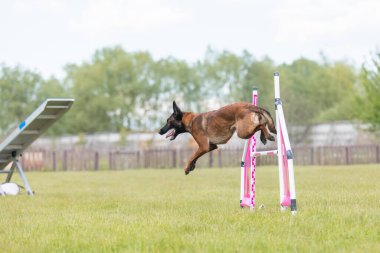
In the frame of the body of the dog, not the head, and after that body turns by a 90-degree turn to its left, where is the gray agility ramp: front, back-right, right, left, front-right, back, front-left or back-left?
back-right

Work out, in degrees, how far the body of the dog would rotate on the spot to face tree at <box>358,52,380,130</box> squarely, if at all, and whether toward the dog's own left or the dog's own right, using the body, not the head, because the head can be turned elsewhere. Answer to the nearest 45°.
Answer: approximately 90° to the dog's own right

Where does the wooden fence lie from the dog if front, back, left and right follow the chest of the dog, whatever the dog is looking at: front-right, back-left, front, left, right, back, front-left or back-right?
right

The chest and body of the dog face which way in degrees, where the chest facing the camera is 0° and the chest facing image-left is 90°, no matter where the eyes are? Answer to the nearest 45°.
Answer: approximately 90°
